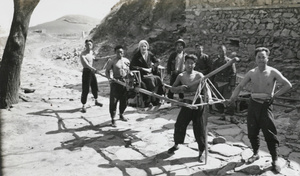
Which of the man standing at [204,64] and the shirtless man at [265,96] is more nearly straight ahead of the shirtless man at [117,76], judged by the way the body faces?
the shirtless man

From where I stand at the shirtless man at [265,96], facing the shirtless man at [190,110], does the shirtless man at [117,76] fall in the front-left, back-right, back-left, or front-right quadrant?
front-right

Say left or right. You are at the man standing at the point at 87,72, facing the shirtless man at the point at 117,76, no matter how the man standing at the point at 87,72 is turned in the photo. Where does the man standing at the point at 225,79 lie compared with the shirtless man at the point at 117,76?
left

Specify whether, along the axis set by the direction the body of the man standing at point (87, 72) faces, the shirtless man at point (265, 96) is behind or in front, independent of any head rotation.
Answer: in front

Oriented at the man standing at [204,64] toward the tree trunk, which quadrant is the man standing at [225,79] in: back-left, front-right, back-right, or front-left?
back-left

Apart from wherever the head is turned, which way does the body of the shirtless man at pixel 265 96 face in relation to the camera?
toward the camera

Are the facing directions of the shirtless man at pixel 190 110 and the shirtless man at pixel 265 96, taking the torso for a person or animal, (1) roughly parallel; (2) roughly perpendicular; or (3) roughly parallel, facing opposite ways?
roughly parallel

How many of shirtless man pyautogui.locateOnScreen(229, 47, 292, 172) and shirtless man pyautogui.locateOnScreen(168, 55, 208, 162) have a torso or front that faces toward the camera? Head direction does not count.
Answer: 2

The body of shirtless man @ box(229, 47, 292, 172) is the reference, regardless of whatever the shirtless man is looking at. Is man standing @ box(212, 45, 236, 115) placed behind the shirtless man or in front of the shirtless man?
behind

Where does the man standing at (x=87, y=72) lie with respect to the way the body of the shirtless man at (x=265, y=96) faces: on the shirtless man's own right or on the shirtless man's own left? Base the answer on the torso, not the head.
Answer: on the shirtless man's own right

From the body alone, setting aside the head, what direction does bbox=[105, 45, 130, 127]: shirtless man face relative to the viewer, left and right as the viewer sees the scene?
facing the viewer and to the right of the viewer

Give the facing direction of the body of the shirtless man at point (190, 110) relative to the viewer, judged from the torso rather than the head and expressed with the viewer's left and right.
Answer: facing the viewer

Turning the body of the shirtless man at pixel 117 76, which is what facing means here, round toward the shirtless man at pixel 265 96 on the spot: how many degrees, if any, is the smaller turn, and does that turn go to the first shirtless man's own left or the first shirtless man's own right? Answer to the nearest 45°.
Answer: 0° — they already face them

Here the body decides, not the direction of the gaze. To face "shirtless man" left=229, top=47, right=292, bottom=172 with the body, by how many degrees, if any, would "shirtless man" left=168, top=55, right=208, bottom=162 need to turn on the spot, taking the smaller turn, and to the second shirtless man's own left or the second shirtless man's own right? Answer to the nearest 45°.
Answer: approximately 90° to the second shirtless man's own left
